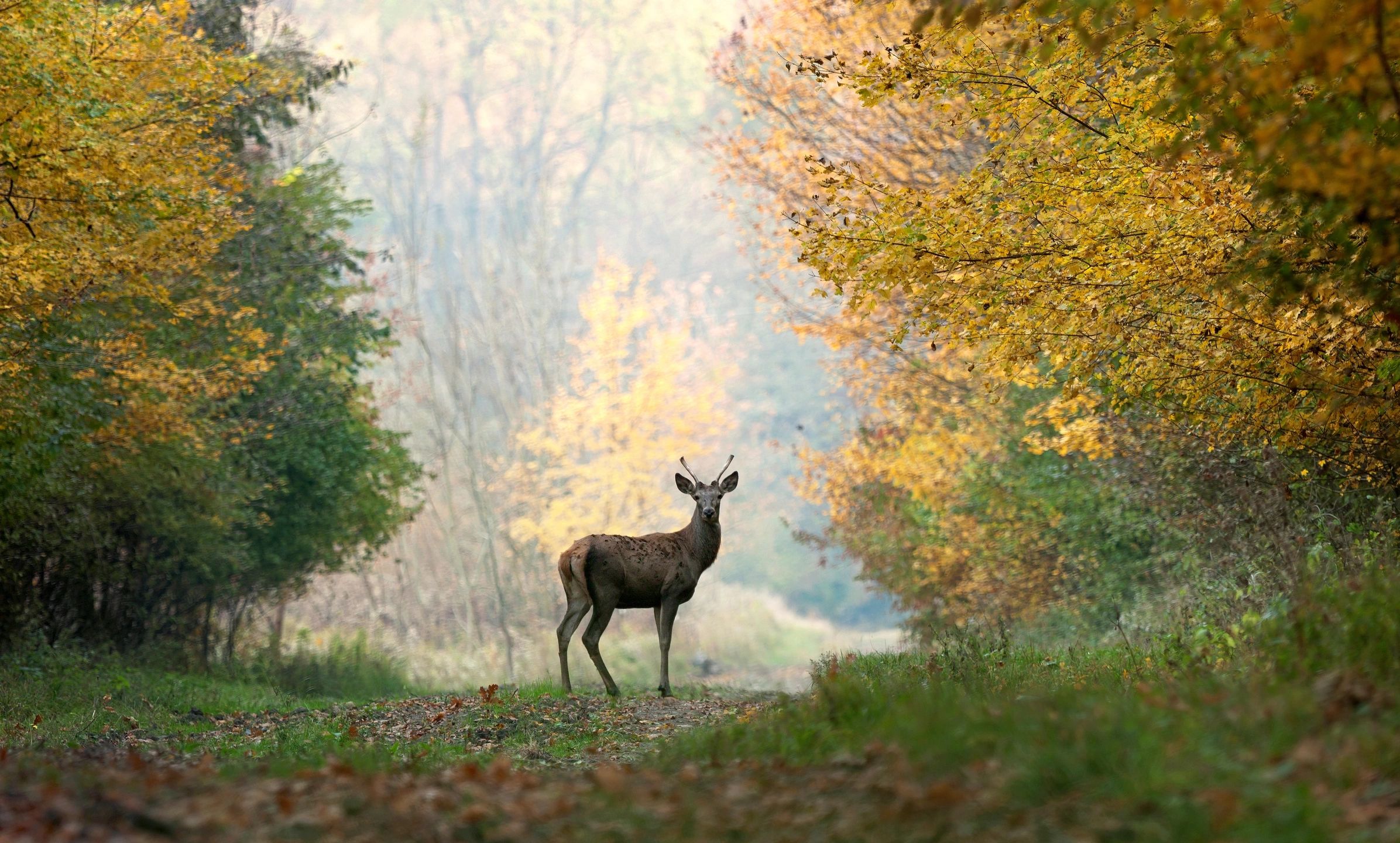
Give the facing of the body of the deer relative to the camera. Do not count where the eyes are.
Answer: to the viewer's right

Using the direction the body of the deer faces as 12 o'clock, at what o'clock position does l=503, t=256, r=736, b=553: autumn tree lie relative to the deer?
The autumn tree is roughly at 9 o'clock from the deer.
